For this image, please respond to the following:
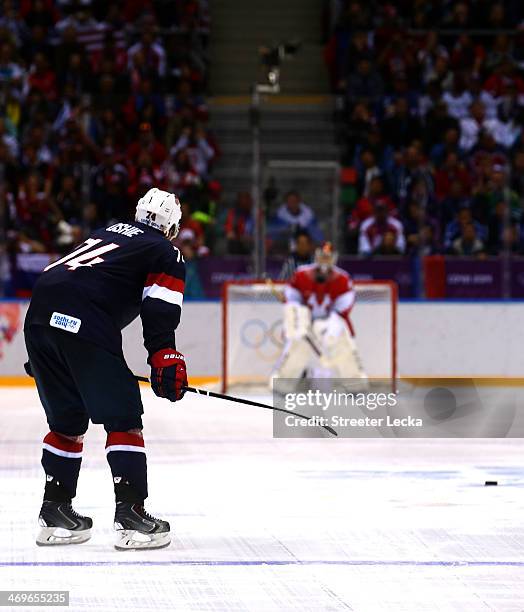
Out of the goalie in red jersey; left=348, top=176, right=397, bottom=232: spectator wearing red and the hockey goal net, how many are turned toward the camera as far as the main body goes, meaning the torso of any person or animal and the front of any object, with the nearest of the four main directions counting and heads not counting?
3

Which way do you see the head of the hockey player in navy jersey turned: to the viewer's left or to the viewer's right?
to the viewer's right

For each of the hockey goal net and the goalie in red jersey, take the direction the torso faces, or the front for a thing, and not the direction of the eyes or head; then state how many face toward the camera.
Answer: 2

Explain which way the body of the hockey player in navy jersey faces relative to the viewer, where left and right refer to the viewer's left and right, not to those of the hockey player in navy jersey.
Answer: facing away from the viewer and to the right of the viewer

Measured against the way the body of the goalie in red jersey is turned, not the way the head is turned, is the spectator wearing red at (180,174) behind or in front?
behind

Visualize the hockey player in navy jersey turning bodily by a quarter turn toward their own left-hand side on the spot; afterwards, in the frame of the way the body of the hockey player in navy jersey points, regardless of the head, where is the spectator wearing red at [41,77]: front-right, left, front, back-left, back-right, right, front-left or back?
front-right

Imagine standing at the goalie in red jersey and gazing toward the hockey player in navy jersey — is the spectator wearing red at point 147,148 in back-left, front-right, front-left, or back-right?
back-right

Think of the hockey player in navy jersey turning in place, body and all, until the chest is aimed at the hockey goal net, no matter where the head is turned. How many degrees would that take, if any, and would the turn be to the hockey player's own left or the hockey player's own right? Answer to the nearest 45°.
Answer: approximately 45° to the hockey player's own left

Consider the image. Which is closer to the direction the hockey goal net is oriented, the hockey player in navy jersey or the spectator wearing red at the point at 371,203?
the hockey player in navy jersey

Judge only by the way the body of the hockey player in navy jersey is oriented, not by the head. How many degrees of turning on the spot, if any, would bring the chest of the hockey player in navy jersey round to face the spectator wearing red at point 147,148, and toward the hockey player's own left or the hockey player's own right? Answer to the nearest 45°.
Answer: approximately 45° to the hockey player's own left

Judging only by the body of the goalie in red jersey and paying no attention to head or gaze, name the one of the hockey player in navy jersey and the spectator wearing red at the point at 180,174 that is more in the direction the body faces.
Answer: the hockey player in navy jersey

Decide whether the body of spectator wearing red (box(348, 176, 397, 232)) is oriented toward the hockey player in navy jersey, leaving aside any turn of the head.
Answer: yes

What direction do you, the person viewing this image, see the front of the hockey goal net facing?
facing the viewer

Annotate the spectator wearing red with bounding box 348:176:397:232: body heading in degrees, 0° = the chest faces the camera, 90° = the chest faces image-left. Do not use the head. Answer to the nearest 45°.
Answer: approximately 0°
